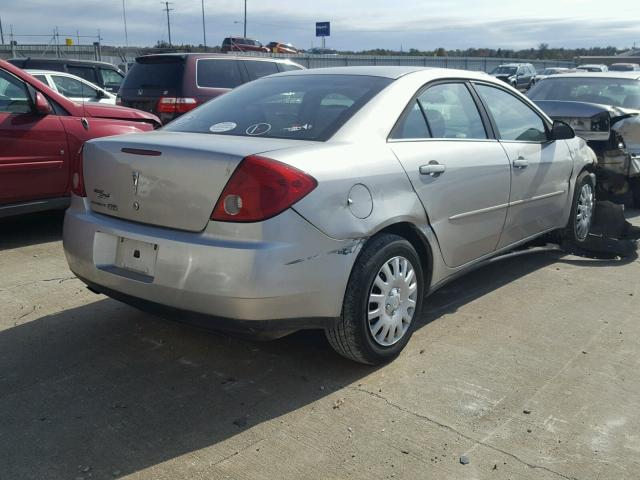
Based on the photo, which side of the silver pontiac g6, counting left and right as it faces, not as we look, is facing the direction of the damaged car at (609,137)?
front

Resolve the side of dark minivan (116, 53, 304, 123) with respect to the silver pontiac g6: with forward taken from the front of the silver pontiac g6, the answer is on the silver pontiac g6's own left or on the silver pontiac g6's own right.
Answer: on the silver pontiac g6's own left

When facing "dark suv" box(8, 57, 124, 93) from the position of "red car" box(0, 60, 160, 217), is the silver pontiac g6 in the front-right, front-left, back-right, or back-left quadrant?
back-right

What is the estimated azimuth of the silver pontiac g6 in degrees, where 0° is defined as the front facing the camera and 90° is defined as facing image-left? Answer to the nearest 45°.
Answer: approximately 225°

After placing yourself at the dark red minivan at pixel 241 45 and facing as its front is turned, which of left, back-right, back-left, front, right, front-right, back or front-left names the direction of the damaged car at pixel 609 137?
right

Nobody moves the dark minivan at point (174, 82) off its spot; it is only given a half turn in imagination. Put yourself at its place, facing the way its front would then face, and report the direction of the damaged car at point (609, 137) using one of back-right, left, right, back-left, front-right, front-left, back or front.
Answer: left

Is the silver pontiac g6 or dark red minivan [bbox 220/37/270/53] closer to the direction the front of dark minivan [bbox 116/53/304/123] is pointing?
the dark red minivan

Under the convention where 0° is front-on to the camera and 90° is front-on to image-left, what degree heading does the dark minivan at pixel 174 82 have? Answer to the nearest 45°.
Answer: approximately 225°

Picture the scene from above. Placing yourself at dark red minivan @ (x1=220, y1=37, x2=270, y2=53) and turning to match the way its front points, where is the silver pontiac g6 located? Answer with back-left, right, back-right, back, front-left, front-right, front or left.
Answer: right

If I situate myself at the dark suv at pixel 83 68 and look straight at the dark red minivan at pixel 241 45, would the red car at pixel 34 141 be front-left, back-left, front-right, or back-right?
back-right

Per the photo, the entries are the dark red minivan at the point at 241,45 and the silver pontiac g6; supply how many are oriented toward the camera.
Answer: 0

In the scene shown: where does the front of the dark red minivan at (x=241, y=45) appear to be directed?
to the viewer's right

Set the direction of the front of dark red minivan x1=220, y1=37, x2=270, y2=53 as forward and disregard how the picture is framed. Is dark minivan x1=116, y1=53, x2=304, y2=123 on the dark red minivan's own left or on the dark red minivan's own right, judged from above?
on the dark red minivan's own right
